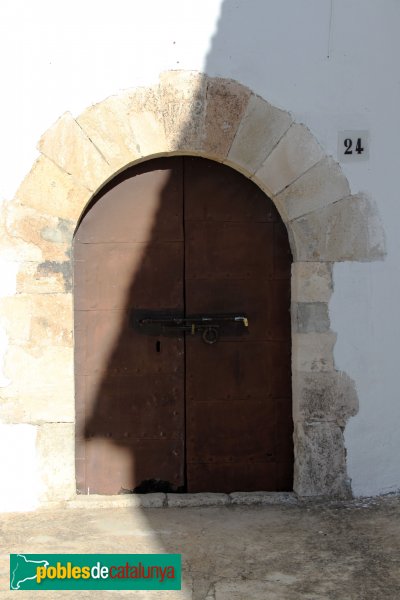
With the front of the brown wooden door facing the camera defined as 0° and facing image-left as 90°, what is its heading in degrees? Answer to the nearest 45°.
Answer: approximately 0°

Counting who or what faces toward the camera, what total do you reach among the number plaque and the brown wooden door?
2

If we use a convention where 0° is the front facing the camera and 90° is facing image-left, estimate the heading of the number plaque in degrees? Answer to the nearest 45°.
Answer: approximately 0°
